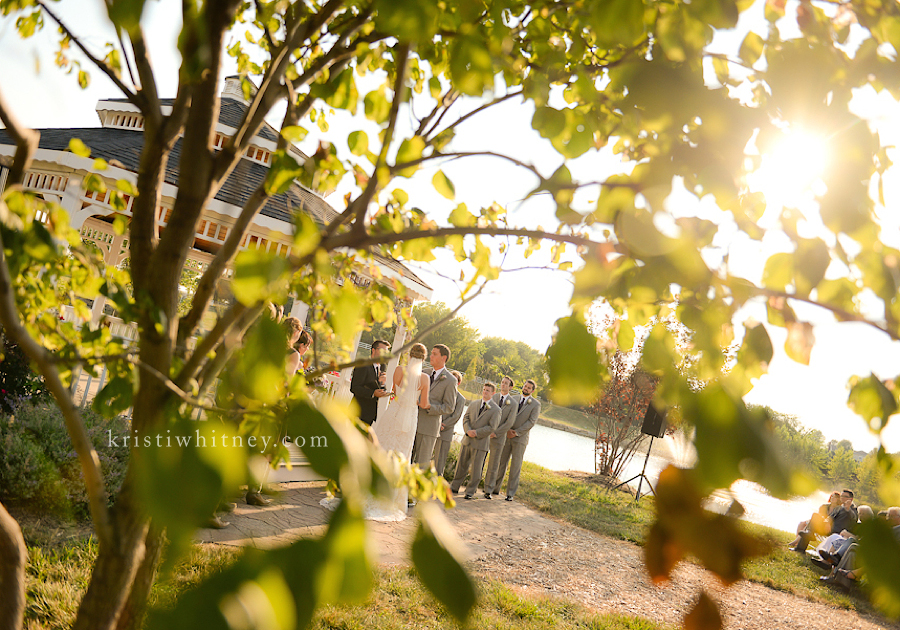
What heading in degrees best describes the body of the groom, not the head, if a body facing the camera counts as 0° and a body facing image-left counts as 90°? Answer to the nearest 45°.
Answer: approximately 45°

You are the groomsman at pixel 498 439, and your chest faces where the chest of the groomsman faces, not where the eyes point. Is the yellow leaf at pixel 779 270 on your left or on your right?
on your left

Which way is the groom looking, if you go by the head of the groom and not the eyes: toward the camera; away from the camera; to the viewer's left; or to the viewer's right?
to the viewer's left

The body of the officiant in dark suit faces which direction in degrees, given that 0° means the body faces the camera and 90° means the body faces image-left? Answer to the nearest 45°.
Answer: approximately 315°

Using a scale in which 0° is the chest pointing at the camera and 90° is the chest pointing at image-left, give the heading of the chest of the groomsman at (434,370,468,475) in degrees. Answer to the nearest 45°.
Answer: approximately 45°

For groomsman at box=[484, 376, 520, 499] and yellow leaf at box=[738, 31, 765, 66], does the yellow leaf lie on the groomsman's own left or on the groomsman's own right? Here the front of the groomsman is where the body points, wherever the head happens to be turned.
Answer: on the groomsman's own left

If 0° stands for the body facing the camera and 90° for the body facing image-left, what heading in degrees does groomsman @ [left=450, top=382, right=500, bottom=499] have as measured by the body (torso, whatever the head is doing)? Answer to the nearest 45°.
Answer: approximately 45°
